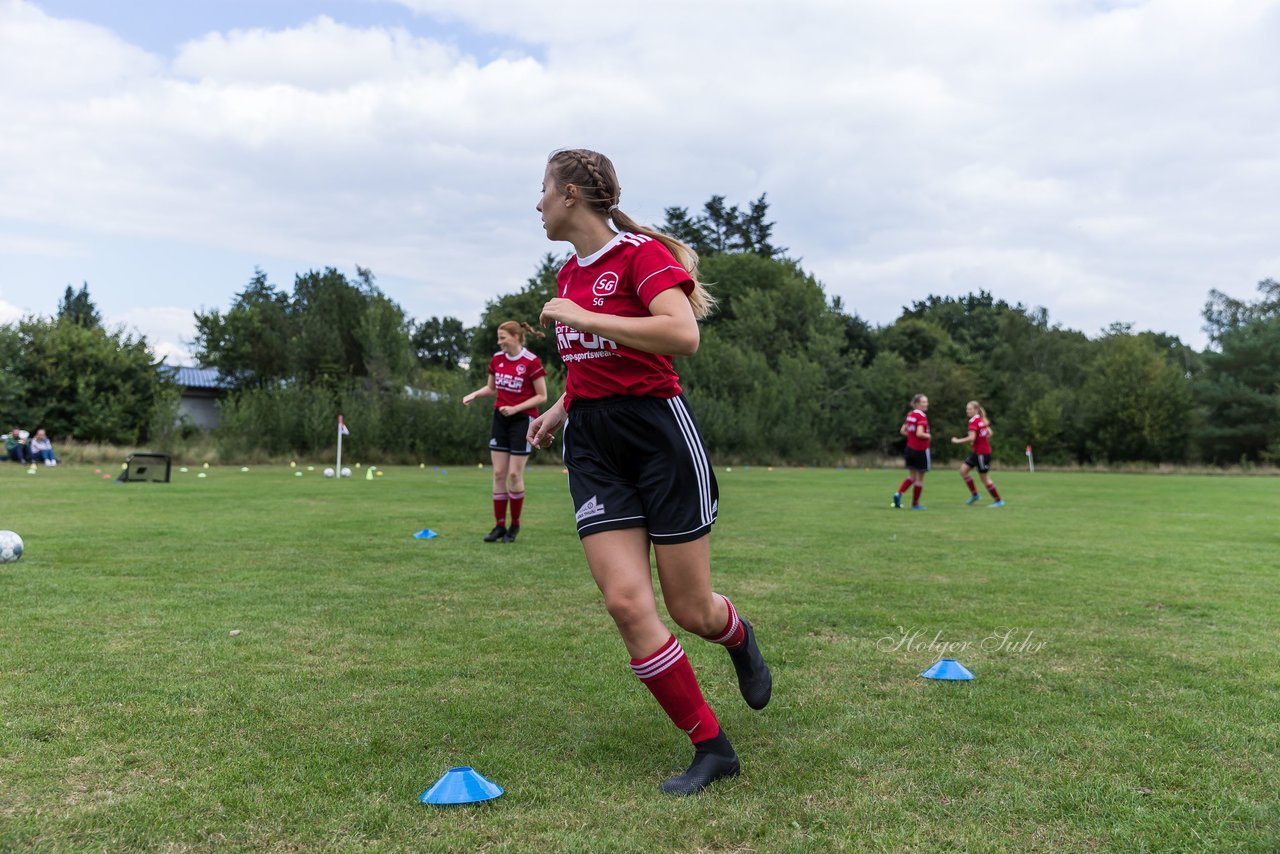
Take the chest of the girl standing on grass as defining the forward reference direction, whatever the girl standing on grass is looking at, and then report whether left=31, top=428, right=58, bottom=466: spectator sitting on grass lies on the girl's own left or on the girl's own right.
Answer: on the girl's own right

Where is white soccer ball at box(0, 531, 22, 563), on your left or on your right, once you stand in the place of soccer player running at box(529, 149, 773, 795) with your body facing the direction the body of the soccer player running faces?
on your right

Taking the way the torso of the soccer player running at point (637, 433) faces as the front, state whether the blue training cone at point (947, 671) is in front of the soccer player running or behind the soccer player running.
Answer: behind

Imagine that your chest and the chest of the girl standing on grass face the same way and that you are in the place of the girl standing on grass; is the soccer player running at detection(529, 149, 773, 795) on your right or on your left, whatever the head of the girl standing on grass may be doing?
on your left

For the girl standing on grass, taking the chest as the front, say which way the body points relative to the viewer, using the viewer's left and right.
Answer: facing the viewer and to the left of the viewer

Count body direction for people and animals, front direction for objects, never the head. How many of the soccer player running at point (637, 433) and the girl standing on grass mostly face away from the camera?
0

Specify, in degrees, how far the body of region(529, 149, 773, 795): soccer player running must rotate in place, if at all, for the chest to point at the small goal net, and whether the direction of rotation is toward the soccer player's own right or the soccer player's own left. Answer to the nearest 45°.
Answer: approximately 90° to the soccer player's own right

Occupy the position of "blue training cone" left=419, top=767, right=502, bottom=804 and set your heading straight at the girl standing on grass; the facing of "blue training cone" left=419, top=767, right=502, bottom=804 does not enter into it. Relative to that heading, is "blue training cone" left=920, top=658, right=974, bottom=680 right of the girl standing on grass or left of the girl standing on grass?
right

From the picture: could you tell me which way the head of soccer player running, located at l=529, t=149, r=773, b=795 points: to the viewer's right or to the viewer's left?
to the viewer's left

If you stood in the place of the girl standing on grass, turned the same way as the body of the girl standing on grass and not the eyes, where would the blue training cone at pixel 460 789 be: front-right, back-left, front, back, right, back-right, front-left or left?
front-left

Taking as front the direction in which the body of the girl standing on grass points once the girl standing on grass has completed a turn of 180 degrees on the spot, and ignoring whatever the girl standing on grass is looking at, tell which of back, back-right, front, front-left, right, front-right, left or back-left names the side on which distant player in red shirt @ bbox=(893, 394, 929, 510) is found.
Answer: front
